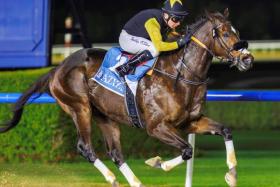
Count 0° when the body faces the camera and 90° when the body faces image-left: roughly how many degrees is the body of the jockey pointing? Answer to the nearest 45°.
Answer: approximately 270°
